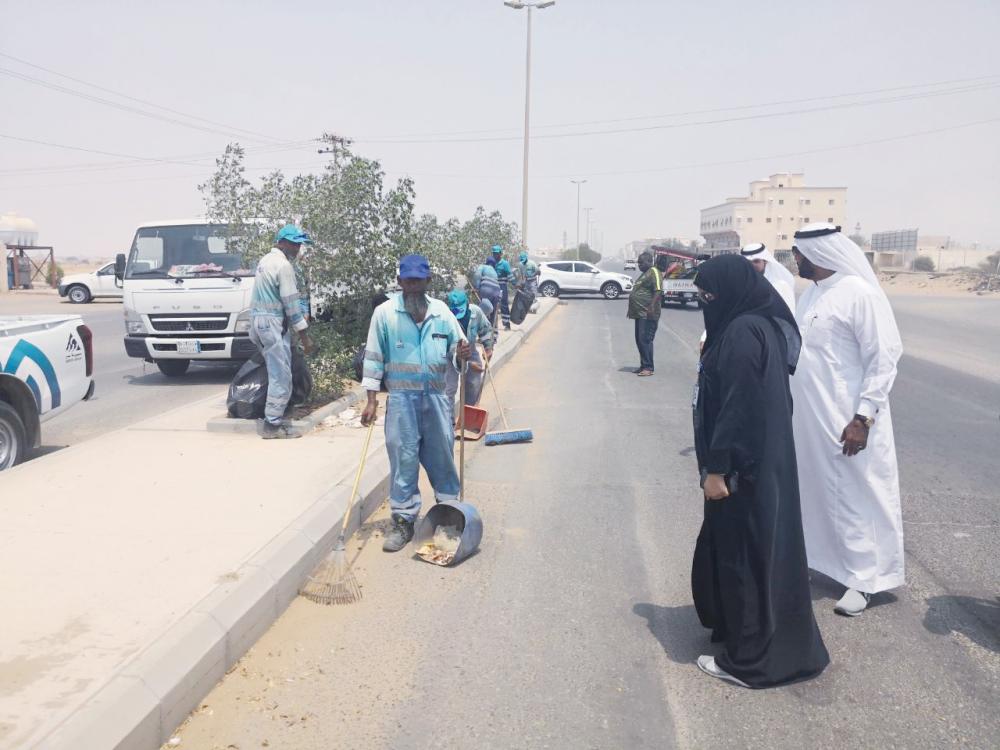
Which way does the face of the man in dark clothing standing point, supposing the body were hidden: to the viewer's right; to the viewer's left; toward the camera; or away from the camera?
to the viewer's left

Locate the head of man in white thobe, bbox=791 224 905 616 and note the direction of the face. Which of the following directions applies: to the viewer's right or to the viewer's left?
to the viewer's left

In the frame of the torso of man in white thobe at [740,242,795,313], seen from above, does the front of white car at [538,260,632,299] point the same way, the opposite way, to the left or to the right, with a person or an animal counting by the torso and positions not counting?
the opposite way

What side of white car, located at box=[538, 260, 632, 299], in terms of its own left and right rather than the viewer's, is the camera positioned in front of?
right

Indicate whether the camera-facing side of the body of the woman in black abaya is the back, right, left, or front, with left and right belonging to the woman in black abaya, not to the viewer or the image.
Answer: left

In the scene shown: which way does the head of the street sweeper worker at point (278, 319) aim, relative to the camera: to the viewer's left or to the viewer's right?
to the viewer's right

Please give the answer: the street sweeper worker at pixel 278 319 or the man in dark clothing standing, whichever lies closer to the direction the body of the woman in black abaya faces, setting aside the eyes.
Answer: the street sweeper worker

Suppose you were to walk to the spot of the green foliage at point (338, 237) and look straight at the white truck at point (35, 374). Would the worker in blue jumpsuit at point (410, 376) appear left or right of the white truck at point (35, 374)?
left

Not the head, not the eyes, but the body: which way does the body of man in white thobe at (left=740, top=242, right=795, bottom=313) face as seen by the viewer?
to the viewer's left
